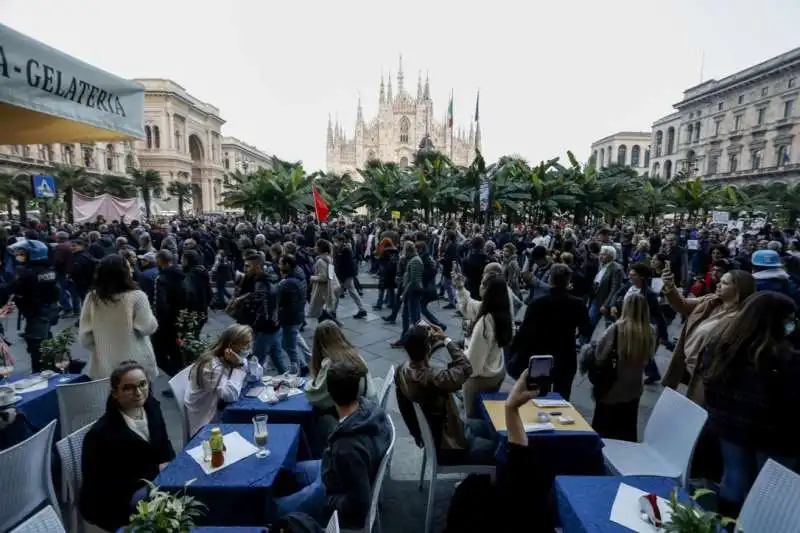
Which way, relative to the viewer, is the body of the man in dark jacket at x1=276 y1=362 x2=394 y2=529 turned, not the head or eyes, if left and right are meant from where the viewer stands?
facing to the left of the viewer

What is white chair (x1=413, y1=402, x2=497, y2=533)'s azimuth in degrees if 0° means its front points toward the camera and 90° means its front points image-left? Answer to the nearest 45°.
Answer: approximately 270°

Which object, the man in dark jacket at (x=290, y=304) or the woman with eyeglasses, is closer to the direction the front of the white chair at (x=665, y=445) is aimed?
the woman with eyeglasses

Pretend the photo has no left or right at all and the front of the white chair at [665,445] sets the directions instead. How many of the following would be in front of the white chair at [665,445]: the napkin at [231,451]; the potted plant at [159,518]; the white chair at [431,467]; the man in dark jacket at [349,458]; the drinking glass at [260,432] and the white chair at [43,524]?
6

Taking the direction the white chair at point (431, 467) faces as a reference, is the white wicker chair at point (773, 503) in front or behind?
in front

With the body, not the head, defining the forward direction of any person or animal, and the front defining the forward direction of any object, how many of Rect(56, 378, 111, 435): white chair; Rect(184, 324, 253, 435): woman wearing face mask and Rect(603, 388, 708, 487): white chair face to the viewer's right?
1

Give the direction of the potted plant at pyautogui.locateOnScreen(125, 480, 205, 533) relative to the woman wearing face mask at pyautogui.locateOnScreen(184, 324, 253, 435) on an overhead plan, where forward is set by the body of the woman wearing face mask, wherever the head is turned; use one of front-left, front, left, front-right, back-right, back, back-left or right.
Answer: right

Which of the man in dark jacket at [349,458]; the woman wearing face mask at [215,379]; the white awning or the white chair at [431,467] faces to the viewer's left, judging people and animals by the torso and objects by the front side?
the man in dark jacket

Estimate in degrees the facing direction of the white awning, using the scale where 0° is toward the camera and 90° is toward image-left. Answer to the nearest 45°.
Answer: approximately 315°

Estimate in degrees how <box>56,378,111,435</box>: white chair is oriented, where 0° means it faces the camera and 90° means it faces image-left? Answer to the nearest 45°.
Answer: approximately 135°

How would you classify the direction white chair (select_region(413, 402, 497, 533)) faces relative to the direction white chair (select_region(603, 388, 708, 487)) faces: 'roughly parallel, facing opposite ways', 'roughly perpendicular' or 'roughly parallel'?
roughly parallel, facing opposite ways
